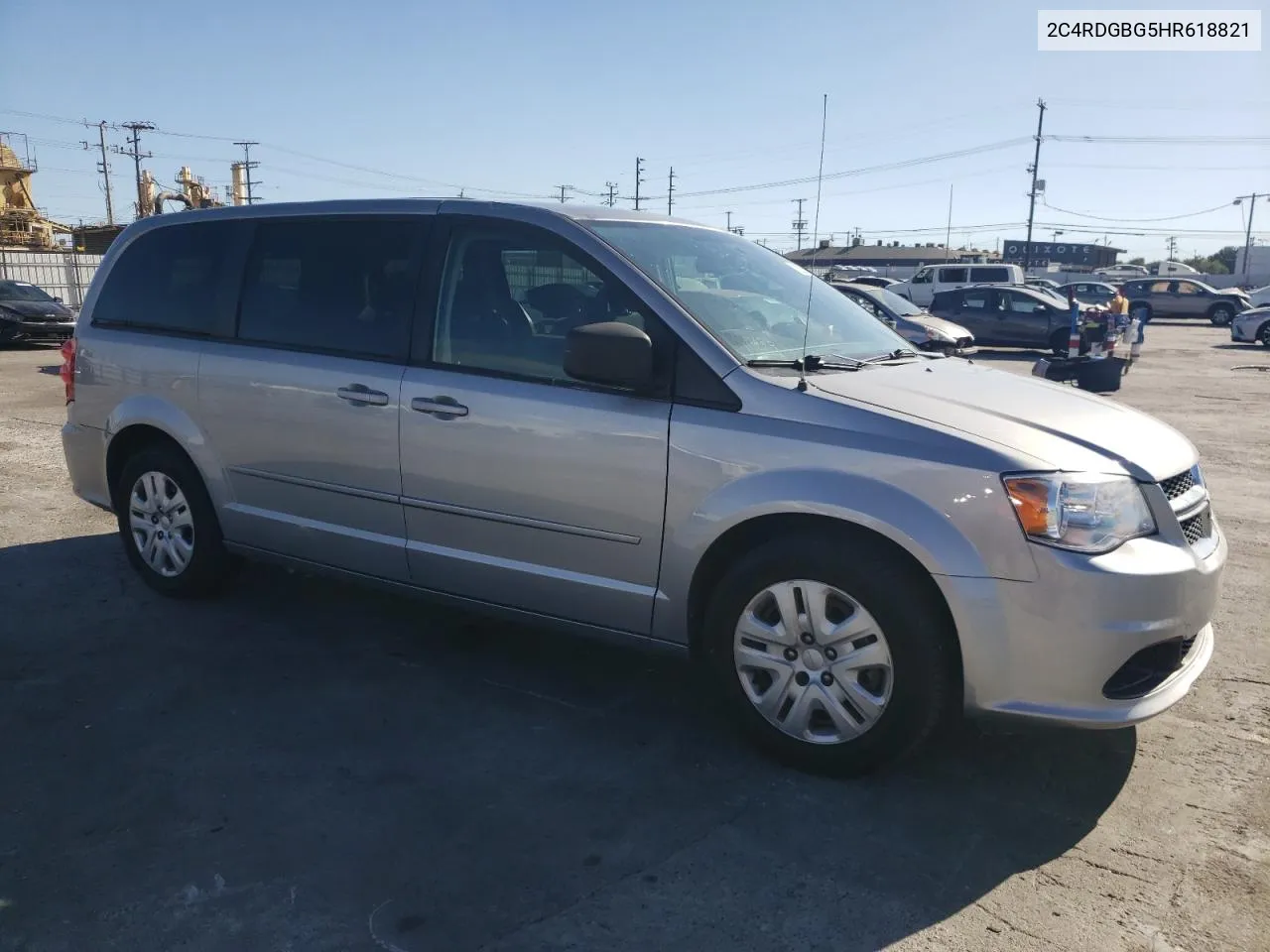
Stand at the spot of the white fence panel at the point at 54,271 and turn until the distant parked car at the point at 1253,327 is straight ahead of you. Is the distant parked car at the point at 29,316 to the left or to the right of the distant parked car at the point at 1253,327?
right

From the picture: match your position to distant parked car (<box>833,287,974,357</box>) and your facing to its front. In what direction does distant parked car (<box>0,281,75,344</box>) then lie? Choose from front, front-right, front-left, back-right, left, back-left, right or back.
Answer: back-right

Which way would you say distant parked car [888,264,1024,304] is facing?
to the viewer's left

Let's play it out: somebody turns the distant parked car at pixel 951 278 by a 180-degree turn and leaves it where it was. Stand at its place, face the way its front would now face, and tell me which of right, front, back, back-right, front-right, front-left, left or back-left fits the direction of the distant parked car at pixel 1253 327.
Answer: front-right

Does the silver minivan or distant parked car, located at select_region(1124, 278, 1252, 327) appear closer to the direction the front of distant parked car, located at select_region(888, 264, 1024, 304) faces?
the silver minivan

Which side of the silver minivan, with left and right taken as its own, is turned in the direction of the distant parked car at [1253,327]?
left

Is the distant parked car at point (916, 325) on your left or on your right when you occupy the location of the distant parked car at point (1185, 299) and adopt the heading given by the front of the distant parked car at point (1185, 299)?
on your right

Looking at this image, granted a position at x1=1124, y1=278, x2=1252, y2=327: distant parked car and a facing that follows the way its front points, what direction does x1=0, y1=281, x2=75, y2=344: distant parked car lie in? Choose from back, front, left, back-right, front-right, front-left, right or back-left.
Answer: back-right

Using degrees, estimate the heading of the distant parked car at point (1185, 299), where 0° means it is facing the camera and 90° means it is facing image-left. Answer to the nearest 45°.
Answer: approximately 270°
